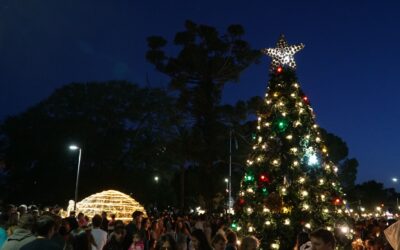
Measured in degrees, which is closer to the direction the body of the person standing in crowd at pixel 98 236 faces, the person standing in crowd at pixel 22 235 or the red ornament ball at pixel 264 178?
the red ornament ball

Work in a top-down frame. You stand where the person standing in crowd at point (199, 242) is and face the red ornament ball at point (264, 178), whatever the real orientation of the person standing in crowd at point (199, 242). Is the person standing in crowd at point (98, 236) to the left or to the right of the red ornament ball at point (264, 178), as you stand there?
left

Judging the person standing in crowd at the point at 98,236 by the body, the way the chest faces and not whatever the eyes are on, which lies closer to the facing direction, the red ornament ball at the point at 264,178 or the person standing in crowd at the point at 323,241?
the red ornament ball

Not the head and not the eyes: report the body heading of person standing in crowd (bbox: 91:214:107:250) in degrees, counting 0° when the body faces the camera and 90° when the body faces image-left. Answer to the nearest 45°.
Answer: approximately 180°
